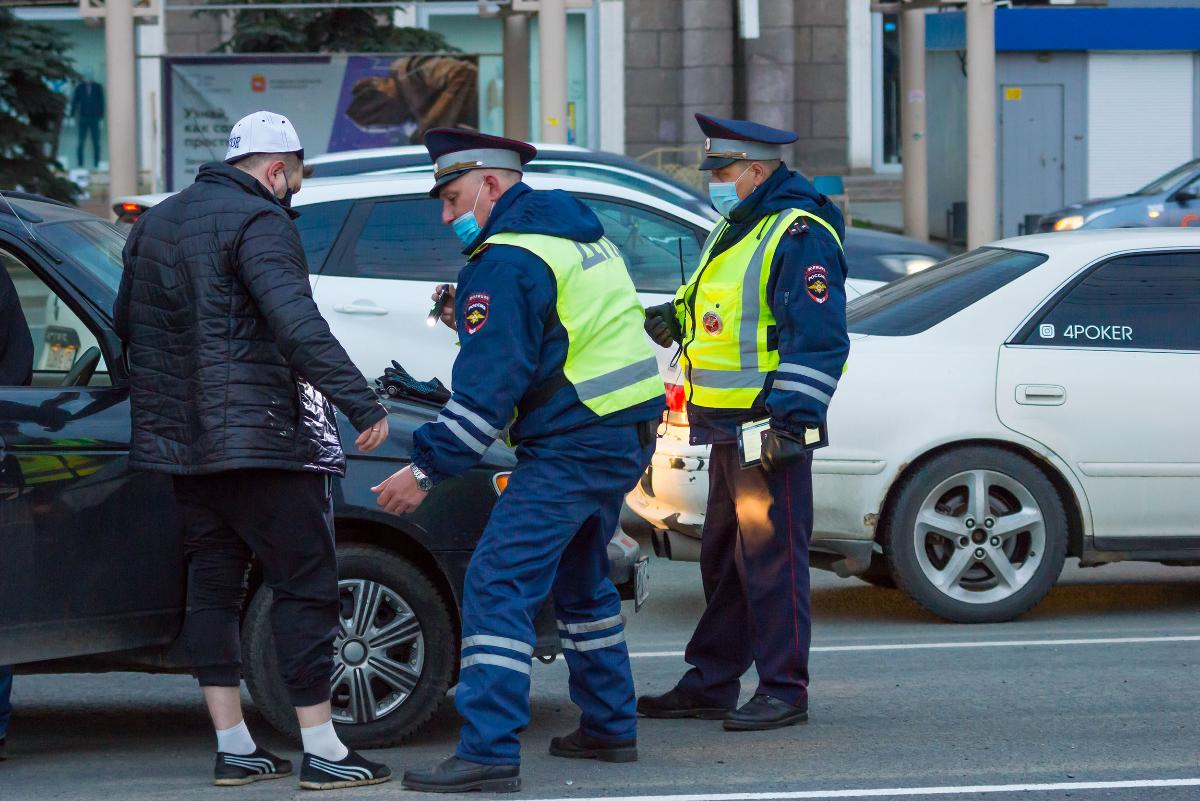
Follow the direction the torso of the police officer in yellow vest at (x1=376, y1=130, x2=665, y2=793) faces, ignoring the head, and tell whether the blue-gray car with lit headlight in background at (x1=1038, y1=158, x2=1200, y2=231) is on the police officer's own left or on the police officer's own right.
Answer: on the police officer's own right

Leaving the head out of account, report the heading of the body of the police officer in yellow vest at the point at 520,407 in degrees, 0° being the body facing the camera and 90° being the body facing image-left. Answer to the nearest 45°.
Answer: approximately 90°

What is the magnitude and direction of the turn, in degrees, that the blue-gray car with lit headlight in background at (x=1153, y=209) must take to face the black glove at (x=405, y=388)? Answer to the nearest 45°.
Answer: approximately 90° to its left

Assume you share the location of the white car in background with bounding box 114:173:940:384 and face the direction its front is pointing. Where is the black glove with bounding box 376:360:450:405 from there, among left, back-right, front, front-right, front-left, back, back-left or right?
right

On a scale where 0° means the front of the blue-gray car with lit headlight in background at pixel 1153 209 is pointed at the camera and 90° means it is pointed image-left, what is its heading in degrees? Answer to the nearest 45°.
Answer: approximately 90°

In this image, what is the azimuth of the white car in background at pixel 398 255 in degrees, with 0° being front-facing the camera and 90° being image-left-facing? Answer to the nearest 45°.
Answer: approximately 270°

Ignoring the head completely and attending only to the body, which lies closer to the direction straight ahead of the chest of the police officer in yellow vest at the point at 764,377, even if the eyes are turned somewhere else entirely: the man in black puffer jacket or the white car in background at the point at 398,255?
the man in black puffer jacket

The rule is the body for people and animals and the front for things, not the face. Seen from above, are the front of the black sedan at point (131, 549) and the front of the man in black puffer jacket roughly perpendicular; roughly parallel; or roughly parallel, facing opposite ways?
roughly perpendicular

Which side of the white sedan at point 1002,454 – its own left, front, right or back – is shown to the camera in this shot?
right

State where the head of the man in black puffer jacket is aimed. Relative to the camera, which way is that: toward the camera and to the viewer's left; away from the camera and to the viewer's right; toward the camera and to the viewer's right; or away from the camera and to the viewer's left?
away from the camera and to the viewer's right
